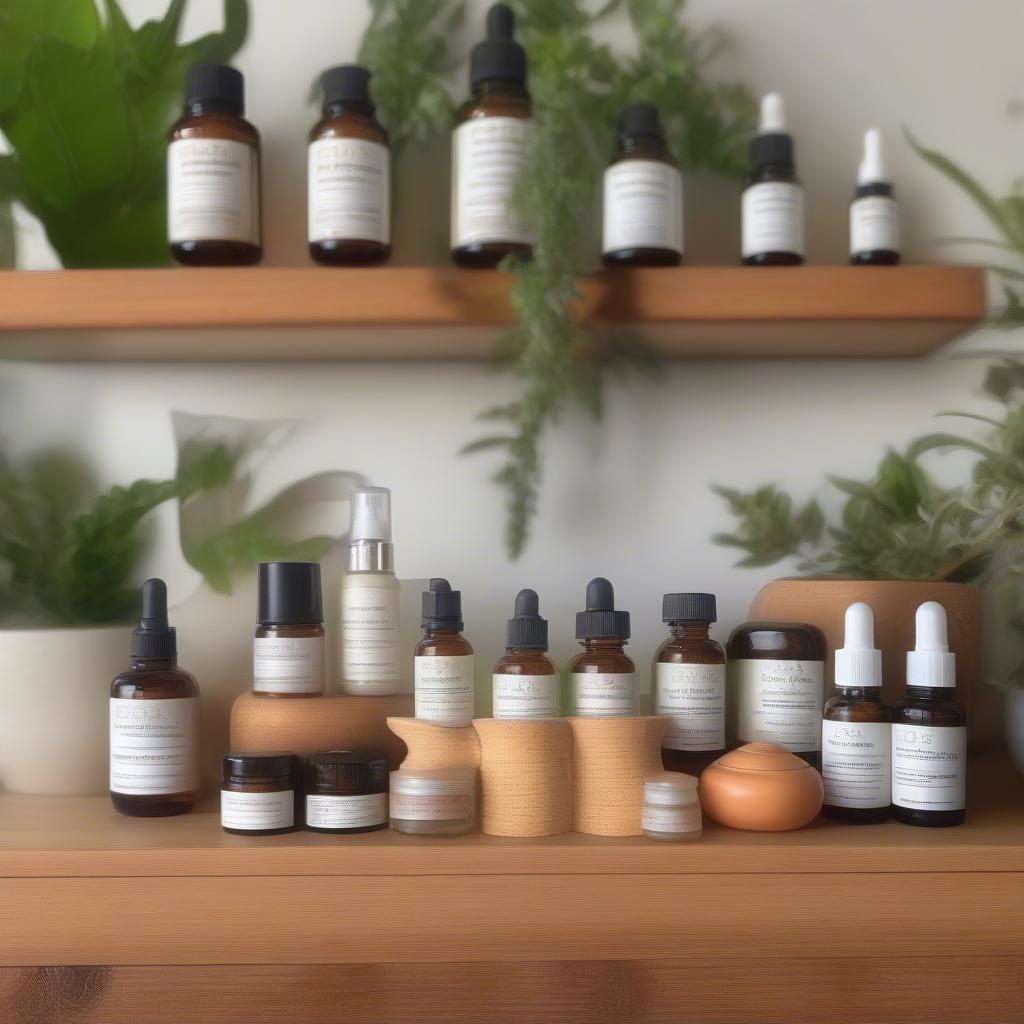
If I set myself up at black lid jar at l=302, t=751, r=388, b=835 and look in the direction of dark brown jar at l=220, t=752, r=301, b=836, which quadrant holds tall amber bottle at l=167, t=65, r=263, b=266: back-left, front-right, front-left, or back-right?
front-right

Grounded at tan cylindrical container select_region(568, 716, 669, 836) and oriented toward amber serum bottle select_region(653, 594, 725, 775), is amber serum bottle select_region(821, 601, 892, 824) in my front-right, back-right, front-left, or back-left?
front-right

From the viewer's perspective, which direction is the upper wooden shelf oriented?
toward the camera
